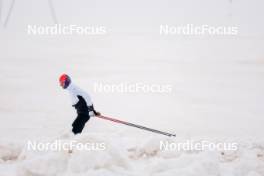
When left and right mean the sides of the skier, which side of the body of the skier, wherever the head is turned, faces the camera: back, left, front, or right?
left
